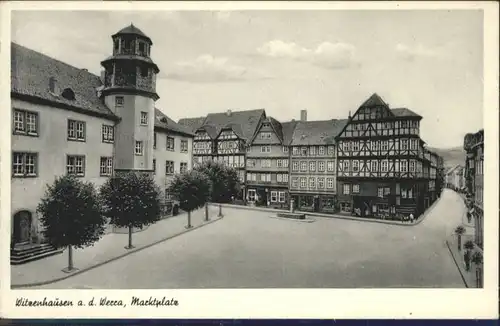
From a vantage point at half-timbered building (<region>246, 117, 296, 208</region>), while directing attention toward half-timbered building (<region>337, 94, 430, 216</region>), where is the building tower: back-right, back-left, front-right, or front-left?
back-right

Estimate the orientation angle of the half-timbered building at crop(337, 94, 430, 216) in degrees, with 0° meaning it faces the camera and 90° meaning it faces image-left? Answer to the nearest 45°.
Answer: approximately 0°

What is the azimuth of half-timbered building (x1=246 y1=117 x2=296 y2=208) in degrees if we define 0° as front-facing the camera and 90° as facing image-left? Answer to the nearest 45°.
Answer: approximately 0°

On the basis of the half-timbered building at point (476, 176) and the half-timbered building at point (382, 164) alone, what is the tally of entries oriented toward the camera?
1

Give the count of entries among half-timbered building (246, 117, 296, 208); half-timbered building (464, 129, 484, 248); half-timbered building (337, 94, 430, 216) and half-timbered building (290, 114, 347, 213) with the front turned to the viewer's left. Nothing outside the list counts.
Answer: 1

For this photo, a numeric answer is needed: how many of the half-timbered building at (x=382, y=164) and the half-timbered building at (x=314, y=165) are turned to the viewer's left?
0

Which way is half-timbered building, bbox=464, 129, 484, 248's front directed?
to the viewer's left

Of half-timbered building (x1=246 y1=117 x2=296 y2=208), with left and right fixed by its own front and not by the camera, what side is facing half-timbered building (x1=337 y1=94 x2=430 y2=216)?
left

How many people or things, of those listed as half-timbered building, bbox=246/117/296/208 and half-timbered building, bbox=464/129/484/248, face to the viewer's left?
1

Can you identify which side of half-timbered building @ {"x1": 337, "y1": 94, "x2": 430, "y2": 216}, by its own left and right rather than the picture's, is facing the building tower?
right

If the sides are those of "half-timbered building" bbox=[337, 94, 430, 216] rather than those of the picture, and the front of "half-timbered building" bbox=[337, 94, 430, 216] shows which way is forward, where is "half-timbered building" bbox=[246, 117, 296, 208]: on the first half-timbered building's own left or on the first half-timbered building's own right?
on the first half-timbered building's own right
